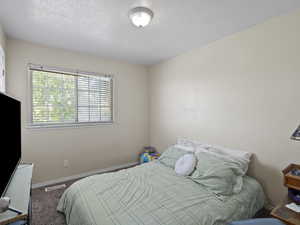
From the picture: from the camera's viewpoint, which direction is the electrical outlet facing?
toward the camera

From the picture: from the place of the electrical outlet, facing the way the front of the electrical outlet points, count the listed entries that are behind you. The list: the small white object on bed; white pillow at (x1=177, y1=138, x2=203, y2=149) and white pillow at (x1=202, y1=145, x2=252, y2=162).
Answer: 0

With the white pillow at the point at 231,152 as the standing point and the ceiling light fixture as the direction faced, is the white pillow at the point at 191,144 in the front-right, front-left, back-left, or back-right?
front-right

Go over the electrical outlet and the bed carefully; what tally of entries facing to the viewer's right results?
0

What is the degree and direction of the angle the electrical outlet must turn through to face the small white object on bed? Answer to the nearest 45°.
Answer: approximately 45° to its left

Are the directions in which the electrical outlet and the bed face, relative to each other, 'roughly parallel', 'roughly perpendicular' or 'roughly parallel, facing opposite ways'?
roughly perpendicular

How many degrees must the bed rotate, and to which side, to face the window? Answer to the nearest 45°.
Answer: approximately 90° to its right

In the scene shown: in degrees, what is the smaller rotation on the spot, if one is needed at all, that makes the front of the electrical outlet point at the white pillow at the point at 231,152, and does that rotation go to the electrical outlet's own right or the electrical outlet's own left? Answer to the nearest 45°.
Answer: approximately 45° to the electrical outlet's own left

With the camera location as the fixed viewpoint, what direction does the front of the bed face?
facing the viewer and to the left of the viewer
